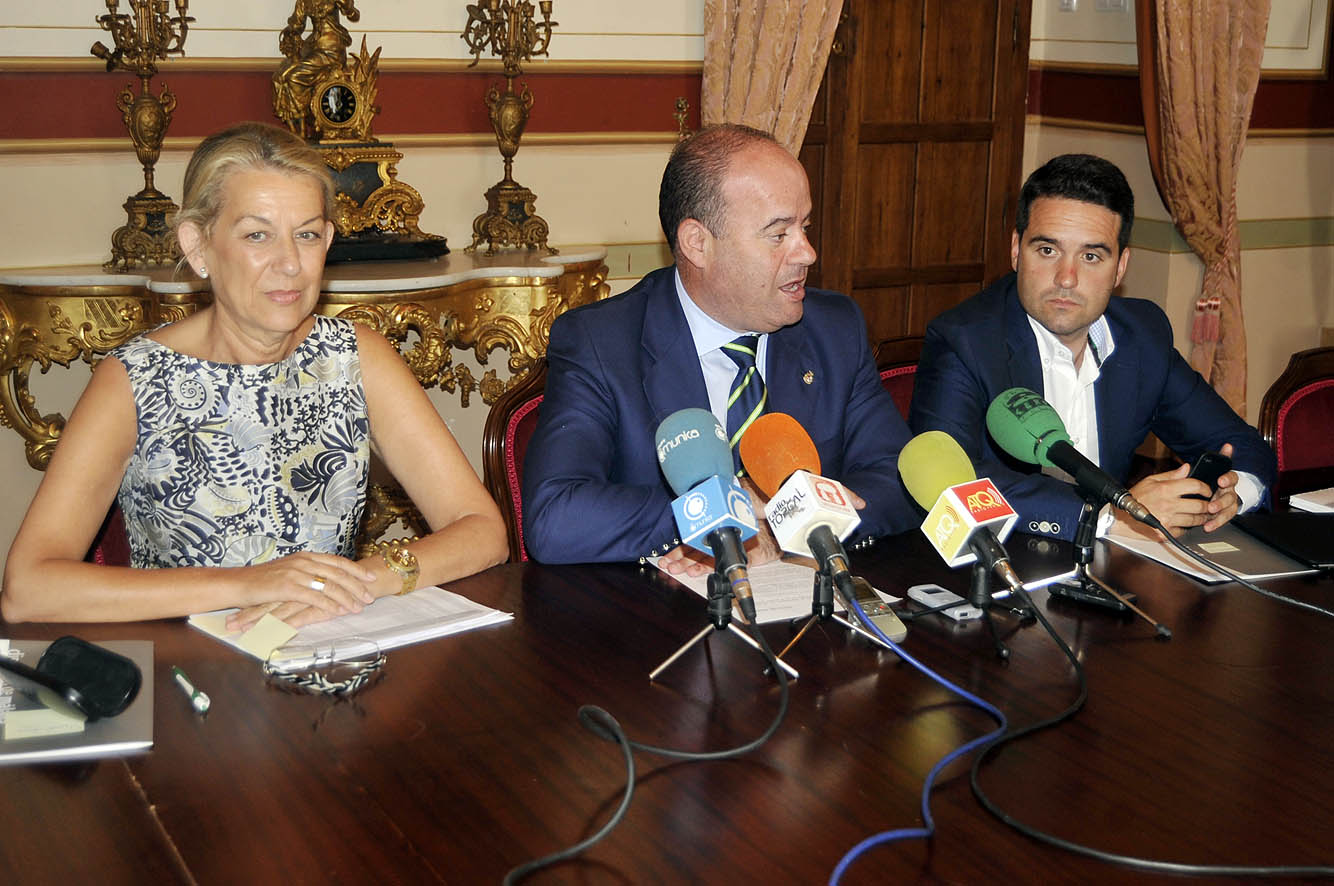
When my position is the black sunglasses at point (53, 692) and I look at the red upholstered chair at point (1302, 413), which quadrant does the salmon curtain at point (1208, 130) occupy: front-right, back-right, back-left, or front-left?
front-left

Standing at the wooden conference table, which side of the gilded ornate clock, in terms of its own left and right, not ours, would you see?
front

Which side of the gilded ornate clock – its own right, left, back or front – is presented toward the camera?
front

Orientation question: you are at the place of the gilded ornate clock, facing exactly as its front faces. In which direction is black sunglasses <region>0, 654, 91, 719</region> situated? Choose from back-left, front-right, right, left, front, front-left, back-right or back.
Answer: front

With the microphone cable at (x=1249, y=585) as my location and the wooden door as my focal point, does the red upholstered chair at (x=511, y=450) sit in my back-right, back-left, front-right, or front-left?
front-left

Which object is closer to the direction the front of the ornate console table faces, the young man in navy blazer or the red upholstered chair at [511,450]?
the red upholstered chair

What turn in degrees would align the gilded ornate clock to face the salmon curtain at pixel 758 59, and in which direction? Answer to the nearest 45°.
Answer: approximately 90° to its left

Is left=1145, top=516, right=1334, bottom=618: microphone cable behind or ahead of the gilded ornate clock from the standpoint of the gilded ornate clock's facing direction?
ahead

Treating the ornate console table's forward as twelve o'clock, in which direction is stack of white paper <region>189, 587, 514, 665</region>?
The stack of white paper is roughly at 12 o'clock from the ornate console table.

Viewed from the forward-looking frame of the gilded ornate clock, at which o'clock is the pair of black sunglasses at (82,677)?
The pair of black sunglasses is roughly at 12 o'clock from the gilded ornate clock.

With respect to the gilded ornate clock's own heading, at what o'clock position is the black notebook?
The black notebook is roughly at 11 o'clock from the gilded ornate clock.

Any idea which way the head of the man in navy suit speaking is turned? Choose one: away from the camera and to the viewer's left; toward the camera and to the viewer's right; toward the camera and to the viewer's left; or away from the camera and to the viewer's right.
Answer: toward the camera and to the viewer's right

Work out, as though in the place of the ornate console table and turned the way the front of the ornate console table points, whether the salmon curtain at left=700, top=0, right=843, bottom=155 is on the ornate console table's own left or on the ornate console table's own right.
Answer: on the ornate console table's own left

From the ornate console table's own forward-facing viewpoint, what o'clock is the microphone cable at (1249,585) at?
The microphone cable is roughly at 11 o'clock from the ornate console table.

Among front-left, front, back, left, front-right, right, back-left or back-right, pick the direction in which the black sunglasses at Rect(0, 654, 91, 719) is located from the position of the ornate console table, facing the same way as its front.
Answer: front

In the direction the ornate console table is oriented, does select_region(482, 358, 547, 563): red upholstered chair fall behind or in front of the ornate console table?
in front

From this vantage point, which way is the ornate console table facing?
toward the camera
